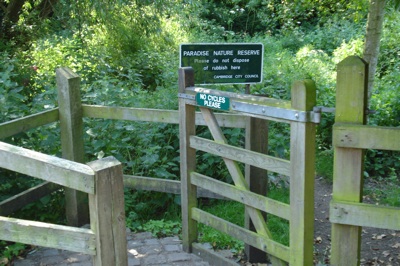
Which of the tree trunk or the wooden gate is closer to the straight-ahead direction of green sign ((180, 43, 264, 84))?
the wooden gate

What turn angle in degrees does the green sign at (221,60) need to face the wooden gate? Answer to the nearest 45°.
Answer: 0° — it already faces it

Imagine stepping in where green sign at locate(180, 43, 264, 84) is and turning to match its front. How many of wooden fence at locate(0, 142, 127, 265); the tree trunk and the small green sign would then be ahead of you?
2

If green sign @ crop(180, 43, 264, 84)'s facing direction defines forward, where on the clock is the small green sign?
The small green sign is roughly at 12 o'clock from the green sign.

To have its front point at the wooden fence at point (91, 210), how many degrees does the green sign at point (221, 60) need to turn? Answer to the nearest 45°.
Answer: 0° — it already faces it

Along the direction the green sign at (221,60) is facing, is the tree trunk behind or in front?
behind

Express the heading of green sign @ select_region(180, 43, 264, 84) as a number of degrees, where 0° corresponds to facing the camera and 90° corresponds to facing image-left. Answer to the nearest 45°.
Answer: approximately 0°
